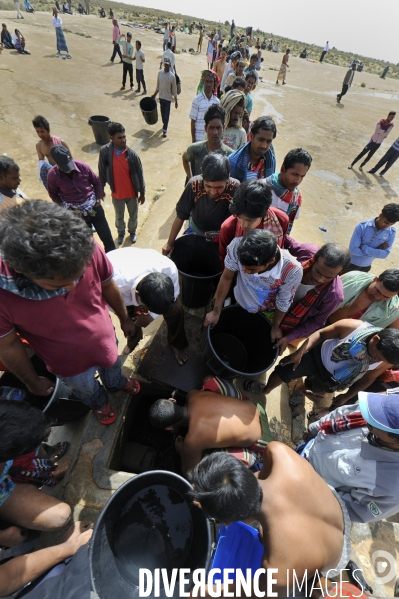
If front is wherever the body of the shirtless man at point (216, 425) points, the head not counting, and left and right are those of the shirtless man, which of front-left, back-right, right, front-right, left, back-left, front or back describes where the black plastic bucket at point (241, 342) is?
right

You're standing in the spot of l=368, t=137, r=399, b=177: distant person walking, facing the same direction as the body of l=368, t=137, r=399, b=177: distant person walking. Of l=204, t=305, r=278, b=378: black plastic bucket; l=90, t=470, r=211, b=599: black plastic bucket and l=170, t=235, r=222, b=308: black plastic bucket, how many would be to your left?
3

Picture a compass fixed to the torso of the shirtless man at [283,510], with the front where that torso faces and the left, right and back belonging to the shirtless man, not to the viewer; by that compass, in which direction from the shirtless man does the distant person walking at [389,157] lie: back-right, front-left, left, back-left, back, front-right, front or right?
right

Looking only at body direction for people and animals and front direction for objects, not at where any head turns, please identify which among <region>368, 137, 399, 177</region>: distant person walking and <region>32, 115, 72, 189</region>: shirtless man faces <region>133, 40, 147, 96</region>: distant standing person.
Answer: <region>368, 137, 399, 177</region>: distant person walking

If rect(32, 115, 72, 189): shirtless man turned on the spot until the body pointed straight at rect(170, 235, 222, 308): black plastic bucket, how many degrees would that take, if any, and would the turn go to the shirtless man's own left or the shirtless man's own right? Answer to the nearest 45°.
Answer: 0° — they already face it

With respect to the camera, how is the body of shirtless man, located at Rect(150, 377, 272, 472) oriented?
to the viewer's left

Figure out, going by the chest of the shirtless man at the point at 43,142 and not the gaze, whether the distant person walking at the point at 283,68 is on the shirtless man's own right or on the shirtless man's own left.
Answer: on the shirtless man's own left

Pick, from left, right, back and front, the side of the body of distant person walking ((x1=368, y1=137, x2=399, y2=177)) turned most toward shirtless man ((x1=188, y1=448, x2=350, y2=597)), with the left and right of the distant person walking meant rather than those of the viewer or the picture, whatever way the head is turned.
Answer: left

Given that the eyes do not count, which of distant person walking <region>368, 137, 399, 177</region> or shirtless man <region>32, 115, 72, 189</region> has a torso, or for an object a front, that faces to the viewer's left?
the distant person walking

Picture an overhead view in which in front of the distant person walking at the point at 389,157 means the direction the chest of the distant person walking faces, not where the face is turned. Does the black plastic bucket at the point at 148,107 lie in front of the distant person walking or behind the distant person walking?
in front

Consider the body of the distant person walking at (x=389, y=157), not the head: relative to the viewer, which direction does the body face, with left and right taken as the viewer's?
facing to the left of the viewer
